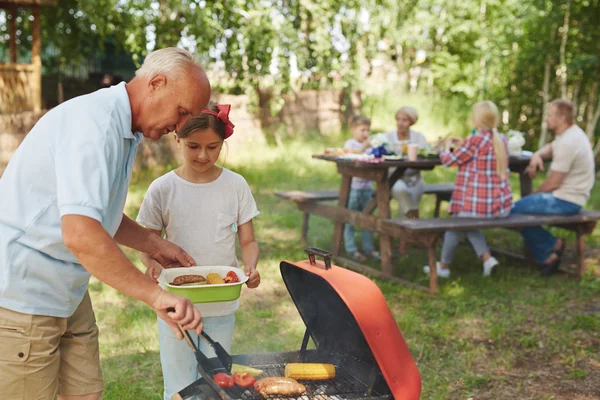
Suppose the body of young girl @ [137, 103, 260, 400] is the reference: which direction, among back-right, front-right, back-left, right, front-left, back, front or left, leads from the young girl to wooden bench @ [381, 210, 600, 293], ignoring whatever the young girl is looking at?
back-left

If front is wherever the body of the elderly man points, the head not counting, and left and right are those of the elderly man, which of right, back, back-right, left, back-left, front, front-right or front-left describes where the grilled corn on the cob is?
front

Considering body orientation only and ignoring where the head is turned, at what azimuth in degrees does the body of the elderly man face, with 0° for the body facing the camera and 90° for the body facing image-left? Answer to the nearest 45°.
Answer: approximately 270°

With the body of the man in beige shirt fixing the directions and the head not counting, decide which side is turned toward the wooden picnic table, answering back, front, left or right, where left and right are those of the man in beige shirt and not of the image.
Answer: front

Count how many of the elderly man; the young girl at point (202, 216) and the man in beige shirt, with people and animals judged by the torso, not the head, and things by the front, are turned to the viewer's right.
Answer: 1

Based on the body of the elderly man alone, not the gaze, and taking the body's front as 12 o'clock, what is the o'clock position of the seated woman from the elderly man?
The seated woman is roughly at 10 o'clock from the elderly man.

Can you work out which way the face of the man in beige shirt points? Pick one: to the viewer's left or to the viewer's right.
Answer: to the viewer's left

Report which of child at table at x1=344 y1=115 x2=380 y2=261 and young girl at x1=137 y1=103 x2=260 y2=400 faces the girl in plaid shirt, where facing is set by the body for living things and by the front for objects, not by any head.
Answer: the child at table

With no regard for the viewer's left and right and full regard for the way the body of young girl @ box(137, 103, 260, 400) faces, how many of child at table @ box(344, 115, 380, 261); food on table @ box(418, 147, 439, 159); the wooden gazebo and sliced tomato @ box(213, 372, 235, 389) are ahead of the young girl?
1

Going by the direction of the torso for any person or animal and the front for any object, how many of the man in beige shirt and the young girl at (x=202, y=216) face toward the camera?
1

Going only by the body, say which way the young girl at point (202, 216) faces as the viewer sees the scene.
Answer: toward the camera

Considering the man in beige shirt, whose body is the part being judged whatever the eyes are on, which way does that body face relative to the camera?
to the viewer's left

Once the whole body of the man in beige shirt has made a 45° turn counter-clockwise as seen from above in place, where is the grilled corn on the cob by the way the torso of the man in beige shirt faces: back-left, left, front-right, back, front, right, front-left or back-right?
front-left

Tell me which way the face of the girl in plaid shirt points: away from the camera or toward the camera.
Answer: away from the camera

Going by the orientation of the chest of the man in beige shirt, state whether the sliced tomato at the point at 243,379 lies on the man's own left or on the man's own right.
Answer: on the man's own left

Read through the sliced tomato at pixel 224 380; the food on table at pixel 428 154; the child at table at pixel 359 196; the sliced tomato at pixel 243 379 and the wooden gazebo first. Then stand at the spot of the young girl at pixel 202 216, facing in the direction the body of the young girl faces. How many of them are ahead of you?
2
